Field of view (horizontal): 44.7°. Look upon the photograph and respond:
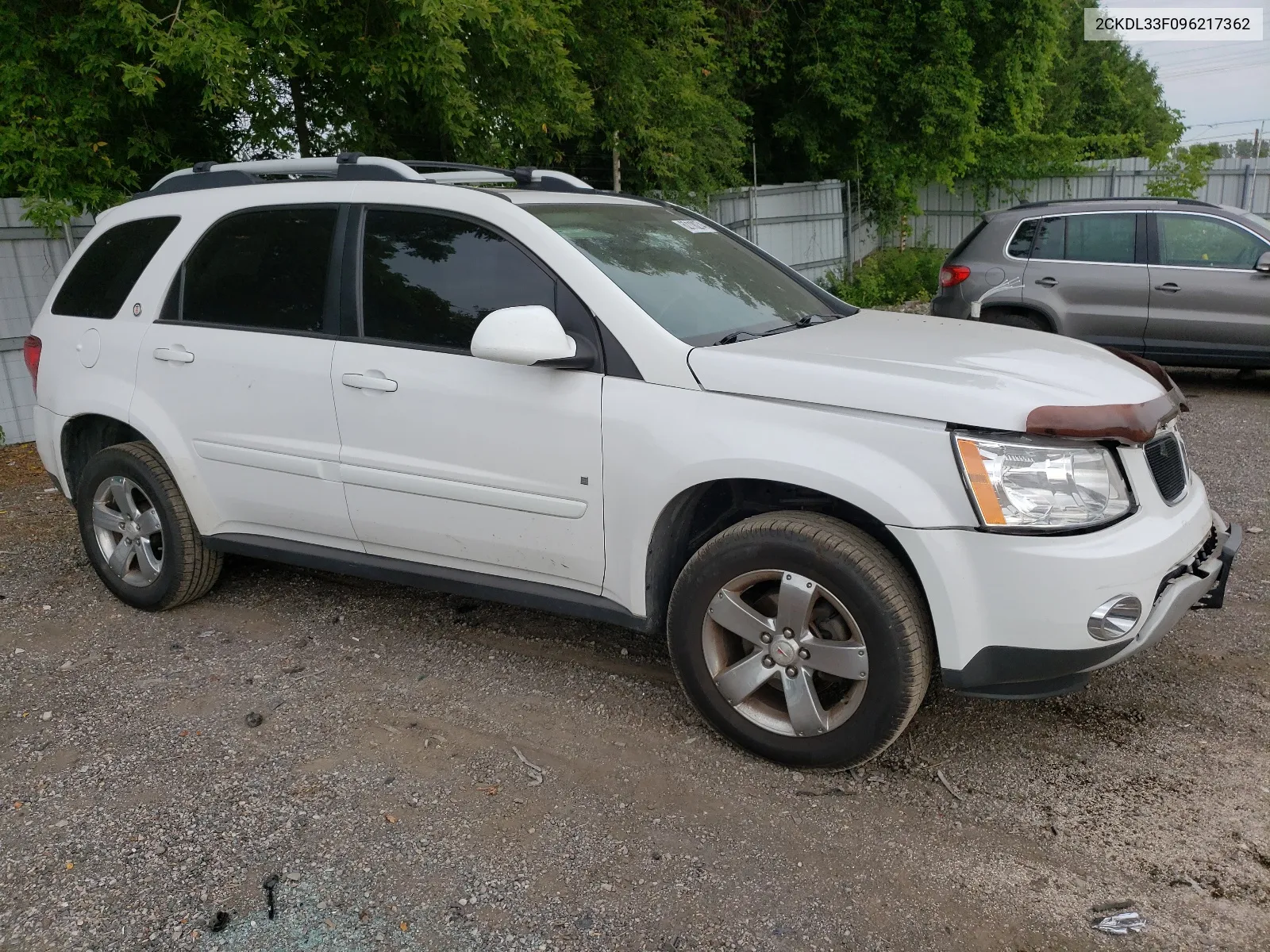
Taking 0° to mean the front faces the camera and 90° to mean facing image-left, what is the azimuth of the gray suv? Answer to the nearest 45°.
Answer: approximately 270°

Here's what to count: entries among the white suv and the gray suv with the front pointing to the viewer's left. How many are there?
0

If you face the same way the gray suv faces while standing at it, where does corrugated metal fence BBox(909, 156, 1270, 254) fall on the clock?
The corrugated metal fence is roughly at 9 o'clock from the gray suv.

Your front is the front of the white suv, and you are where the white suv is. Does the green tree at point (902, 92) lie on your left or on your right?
on your left

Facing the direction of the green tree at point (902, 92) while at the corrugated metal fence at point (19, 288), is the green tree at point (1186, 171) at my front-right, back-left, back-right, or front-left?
front-right

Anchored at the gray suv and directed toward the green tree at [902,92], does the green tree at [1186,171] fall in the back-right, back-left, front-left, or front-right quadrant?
front-right

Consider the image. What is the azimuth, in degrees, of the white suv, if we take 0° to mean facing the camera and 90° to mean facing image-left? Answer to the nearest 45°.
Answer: approximately 315°

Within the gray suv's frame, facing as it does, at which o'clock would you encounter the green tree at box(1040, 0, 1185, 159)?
The green tree is roughly at 9 o'clock from the gray suv.

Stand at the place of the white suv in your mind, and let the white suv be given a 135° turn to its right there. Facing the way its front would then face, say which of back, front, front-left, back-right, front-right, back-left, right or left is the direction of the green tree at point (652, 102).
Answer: right

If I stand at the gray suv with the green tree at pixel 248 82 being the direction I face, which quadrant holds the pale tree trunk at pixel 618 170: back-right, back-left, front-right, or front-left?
front-right
